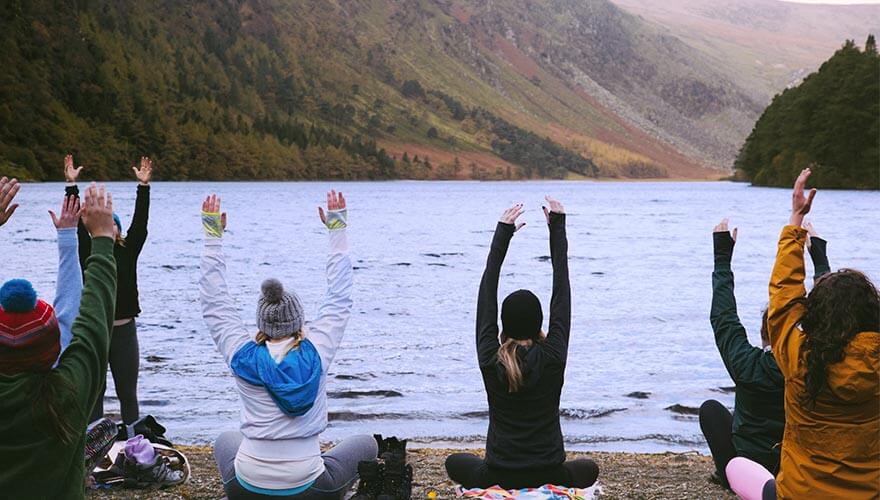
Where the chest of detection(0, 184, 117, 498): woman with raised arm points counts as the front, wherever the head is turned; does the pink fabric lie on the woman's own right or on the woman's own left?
on the woman's own right

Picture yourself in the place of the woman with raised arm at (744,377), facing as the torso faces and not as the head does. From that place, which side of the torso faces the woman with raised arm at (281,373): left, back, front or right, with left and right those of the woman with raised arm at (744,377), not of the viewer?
left

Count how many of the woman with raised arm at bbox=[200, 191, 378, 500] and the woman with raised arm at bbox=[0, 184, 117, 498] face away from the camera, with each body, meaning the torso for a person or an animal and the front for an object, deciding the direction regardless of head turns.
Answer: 2

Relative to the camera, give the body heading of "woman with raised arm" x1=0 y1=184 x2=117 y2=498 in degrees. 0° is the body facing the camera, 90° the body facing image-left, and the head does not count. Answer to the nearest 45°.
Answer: approximately 180°

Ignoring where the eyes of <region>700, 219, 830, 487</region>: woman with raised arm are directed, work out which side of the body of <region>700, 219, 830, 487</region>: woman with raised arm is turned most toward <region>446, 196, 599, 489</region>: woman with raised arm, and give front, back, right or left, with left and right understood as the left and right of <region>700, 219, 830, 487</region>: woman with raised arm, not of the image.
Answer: left

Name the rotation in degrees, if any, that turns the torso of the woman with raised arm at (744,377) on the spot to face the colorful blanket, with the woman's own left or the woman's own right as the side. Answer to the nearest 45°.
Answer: approximately 90° to the woman's own left

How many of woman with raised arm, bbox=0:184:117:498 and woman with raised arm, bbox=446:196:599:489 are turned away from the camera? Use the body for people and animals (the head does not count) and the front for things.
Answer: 2

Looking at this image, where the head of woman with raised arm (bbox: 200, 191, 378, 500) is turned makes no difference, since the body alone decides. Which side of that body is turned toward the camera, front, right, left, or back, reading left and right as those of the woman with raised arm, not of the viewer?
back

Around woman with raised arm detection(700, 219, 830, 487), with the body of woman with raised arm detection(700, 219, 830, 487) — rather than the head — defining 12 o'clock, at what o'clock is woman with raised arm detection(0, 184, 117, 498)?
woman with raised arm detection(0, 184, 117, 498) is roughly at 9 o'clock from woman with raised arm detection(700, 219, 830, 487).
